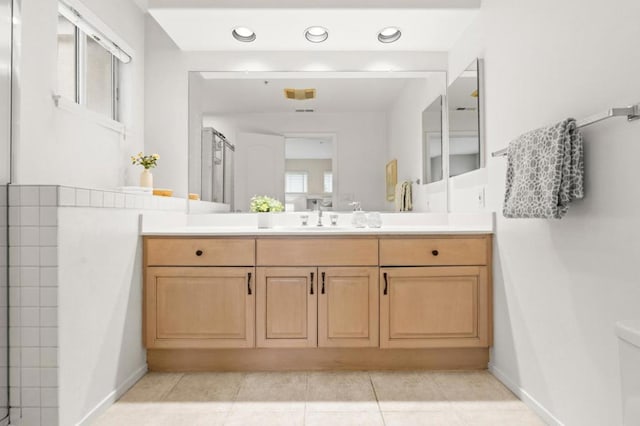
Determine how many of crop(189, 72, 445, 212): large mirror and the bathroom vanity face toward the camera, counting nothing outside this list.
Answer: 2

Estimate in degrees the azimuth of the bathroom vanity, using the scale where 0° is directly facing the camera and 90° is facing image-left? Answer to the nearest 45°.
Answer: approximately 0°

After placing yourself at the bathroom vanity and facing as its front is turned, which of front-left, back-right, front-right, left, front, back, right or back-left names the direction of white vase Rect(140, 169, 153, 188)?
right

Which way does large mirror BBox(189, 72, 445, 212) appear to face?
toward the camera
